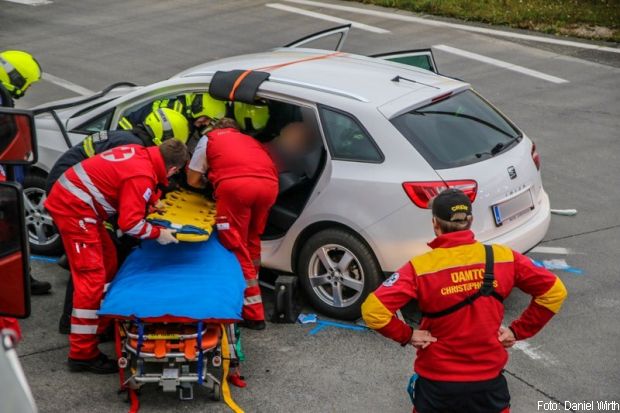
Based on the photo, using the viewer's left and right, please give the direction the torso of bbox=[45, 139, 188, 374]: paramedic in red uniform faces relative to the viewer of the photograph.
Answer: facing to the right of the viewer

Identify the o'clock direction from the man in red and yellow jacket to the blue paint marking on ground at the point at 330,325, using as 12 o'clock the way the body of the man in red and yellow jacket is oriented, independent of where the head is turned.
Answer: The blue paint marking on ground is roughly at 11 o'clock from the man in red and yellow jacket.

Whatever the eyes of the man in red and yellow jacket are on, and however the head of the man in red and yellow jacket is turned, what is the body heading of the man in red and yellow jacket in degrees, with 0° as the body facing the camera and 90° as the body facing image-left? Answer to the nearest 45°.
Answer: approximately 180°

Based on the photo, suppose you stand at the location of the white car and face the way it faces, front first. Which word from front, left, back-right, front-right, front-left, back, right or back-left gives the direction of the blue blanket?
left

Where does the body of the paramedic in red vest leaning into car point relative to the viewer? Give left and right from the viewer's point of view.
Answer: facing away from the viewer and to the left of the viewer

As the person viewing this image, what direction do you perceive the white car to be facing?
facing away from the viewer and to the left of the viewer

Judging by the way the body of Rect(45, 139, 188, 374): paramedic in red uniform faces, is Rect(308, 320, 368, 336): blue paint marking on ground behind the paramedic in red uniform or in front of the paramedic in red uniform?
in front

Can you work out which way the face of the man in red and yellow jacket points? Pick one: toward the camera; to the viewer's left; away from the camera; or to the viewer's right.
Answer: away from the camera

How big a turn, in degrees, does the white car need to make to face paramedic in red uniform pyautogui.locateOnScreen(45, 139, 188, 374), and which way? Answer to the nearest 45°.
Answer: approximately 45° to its left

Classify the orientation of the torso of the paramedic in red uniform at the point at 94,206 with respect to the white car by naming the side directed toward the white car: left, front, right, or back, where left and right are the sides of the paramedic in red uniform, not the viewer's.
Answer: front

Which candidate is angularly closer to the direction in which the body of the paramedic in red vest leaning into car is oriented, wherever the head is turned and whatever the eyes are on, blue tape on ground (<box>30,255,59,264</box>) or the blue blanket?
the blue tape on ground

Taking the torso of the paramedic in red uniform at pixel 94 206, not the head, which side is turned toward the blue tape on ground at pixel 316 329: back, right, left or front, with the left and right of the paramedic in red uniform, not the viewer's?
front
